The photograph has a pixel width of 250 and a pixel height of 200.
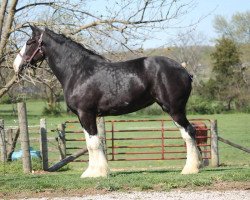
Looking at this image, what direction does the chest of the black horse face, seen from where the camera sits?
to the viewer's left

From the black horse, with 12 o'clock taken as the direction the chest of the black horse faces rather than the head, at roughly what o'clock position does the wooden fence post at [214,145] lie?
The wooden fence post is roughly at 4 o'clock from the black horse.

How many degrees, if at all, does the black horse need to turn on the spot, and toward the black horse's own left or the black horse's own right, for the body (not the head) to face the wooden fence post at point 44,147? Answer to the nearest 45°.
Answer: approximately 45° to the black horse's own right

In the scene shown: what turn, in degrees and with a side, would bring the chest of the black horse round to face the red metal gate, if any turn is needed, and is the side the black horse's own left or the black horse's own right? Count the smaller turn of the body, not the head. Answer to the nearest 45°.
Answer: approximately 90° to the black horse's own right

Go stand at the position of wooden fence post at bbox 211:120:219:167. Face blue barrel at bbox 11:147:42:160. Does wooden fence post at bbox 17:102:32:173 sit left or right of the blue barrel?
left

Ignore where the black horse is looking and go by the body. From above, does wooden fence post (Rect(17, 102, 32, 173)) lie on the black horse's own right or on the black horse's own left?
on the black horse's own right
